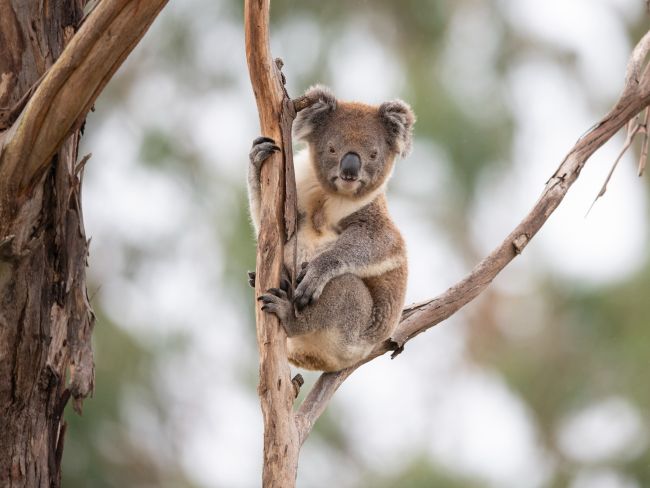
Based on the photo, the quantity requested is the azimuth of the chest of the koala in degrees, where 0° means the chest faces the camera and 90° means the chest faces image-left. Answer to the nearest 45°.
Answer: approximately 45°
